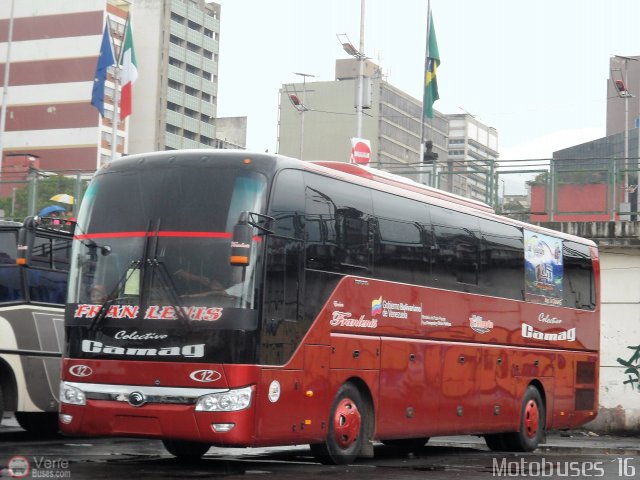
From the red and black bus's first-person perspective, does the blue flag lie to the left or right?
on its right

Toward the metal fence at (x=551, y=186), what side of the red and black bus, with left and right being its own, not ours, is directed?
back

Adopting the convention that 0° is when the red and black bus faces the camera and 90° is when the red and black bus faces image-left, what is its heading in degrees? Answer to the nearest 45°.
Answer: approximately 45°
